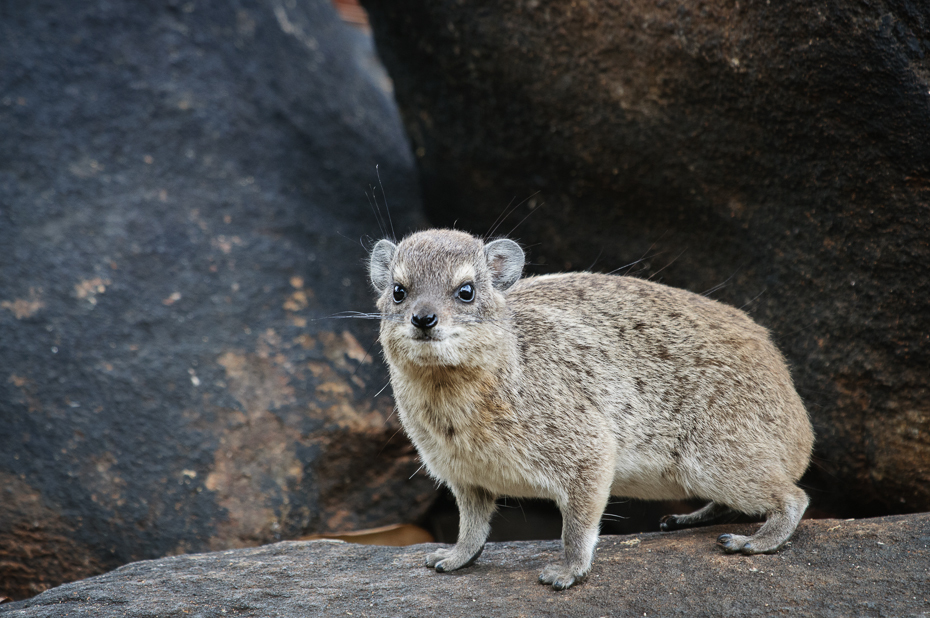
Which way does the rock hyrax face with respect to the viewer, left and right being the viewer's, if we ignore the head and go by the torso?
facing the viewer and to the left of the viewer
